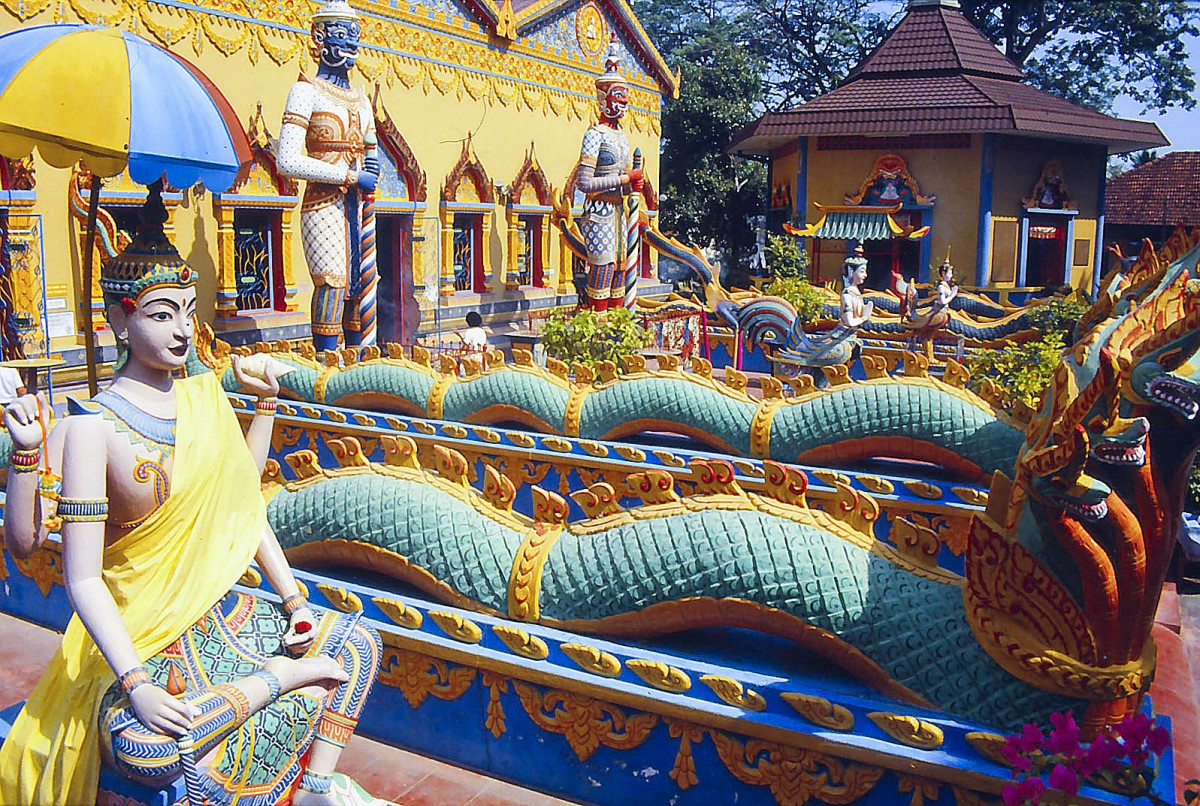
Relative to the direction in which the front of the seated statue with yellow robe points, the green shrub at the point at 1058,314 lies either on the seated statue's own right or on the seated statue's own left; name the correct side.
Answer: on the seated statue's own left

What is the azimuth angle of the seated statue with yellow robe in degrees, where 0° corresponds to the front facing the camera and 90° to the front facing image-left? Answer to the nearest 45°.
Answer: approximately 315°

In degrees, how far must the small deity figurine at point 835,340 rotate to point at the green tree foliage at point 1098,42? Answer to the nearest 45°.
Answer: approximately 90° to its left

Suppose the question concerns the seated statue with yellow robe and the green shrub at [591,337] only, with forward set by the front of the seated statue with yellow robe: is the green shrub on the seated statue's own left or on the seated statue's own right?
on the seated statue's own left

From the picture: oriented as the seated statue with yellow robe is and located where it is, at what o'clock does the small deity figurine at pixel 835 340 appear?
The small deity figurine is roughly at 9 o'clock from the seated statue with yellow robe.

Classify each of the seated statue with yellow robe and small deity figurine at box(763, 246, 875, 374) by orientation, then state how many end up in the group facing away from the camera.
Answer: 0

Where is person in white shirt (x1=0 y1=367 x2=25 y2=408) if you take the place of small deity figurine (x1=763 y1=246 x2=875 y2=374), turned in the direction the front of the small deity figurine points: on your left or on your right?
on your right
